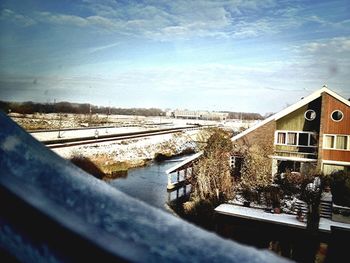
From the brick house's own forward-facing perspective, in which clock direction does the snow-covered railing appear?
The snow-covered railing is roughly at 12 o'clock from the brick house.

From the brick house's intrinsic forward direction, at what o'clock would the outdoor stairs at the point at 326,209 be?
The outdoor stairs is roughly at 12 o'clock from the brick house.

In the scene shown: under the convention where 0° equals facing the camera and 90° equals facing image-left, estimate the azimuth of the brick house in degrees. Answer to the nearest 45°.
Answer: approximately 0°

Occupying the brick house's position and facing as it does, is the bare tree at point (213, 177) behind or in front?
in front

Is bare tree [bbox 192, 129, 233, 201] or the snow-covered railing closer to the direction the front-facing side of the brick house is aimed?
the snow-covered railing
